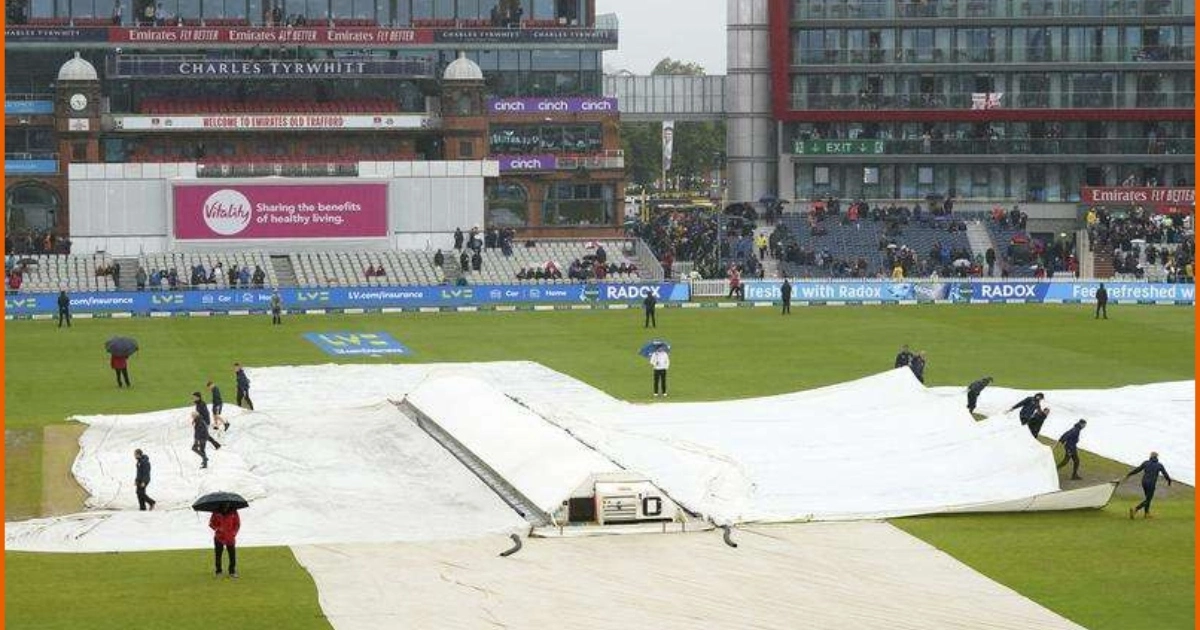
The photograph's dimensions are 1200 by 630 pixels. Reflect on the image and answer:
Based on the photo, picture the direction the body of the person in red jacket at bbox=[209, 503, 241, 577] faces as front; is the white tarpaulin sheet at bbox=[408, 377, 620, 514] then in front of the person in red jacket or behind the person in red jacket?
in front

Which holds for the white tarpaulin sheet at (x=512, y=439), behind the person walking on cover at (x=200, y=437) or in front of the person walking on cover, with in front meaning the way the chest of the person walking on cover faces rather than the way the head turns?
behind

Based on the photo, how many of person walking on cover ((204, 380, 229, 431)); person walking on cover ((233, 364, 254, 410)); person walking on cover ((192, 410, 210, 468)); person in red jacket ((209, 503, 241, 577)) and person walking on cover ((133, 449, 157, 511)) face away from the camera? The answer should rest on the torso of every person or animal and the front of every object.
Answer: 1

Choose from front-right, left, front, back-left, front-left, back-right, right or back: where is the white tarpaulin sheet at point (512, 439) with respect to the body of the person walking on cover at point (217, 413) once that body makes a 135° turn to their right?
right

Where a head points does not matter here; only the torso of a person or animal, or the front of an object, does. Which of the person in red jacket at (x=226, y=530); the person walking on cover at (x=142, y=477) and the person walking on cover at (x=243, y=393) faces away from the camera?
the person in red jacket

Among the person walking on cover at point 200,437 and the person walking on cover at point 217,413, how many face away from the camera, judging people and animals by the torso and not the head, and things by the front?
0

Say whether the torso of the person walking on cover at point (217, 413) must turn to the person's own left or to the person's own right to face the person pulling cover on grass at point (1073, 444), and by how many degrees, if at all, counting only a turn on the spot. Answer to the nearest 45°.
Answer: approximately 135° to the person's own left
